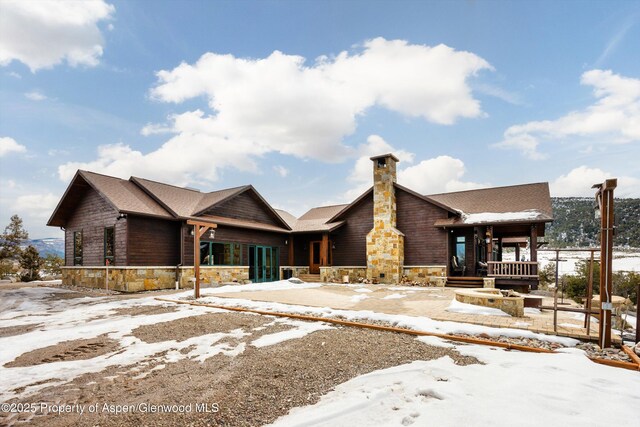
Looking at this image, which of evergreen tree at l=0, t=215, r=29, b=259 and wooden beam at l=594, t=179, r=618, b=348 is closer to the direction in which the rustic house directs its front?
the wooden beam

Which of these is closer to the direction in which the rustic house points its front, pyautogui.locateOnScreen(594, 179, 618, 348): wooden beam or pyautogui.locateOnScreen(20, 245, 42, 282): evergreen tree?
the wooden beam

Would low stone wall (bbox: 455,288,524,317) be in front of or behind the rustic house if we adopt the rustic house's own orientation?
in front

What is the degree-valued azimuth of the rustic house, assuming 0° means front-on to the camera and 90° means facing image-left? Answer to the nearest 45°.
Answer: approximately 0°

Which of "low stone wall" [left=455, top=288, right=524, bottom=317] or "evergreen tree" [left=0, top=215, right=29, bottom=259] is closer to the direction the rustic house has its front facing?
the low stone wall

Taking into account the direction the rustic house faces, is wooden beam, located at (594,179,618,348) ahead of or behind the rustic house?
ahead
